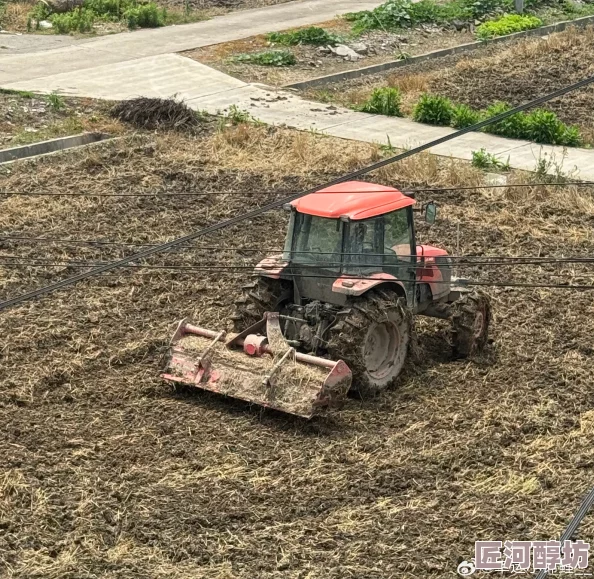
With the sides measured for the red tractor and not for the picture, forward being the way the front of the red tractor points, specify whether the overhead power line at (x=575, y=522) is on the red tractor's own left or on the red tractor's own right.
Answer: on the red tractor's own right

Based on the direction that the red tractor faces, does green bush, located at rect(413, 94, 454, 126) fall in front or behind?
in front

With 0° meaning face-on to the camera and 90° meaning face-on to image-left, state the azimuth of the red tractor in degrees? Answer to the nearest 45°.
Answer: approximately 225°

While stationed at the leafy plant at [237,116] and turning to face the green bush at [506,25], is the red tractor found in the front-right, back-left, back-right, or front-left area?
back-right

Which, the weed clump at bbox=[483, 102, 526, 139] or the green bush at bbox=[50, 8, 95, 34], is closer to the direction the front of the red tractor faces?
the weed clump

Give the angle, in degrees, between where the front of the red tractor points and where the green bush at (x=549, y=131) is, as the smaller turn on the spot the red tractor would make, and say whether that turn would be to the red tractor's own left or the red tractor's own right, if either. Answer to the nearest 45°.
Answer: approximately 45° to the red tractor's own left

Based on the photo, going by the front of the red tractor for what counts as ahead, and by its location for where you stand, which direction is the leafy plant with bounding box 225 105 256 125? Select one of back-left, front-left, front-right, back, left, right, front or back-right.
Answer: front-left

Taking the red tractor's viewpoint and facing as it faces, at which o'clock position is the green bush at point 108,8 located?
The green bush is roughly at 10 o'clock from the red tractor.

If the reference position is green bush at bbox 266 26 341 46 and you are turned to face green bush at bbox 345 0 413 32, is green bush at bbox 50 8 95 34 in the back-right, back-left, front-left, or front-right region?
back-left

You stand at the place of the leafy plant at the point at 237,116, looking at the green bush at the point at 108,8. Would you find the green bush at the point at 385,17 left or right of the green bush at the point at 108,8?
right

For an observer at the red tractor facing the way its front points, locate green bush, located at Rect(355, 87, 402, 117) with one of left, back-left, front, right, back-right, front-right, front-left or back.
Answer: front-left
